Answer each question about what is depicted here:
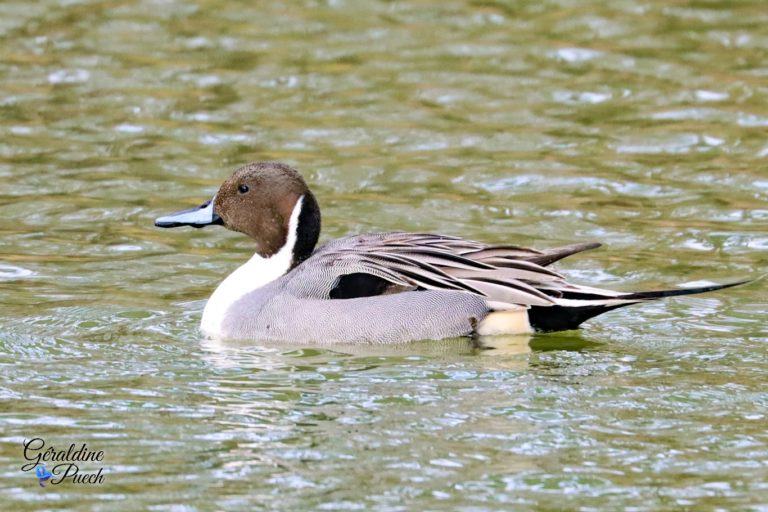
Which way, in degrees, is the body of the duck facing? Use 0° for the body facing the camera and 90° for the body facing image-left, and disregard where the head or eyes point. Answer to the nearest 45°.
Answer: approximately 90°

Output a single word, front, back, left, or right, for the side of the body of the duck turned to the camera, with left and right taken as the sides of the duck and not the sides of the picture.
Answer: left
